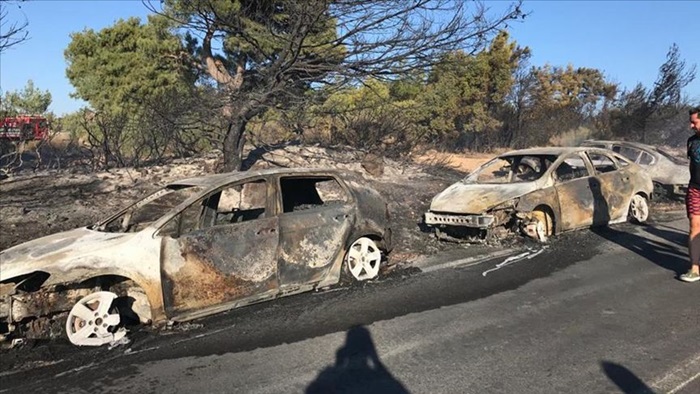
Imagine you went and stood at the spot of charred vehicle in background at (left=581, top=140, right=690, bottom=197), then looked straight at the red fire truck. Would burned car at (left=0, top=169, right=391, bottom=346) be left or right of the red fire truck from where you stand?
left

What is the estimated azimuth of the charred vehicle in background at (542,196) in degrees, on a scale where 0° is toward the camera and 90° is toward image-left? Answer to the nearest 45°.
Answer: approximately 45°

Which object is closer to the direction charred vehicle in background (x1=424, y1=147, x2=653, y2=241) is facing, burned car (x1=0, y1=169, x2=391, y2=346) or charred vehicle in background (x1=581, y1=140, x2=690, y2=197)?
the burned car

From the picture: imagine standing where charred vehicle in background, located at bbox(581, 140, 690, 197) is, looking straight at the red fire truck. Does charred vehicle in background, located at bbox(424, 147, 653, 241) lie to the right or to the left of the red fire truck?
left

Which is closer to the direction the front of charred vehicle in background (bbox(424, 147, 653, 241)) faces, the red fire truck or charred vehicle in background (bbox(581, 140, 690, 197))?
the red fire truck

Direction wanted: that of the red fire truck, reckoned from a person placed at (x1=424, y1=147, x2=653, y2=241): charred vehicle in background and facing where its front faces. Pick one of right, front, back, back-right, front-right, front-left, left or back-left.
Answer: front-right

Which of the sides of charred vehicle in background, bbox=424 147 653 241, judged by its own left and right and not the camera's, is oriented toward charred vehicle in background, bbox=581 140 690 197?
back

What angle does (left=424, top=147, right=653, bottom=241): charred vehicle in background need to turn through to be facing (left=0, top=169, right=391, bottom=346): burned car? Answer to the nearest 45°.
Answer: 0° — it already faces it

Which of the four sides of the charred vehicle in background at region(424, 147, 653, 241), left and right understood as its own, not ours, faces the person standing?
left
